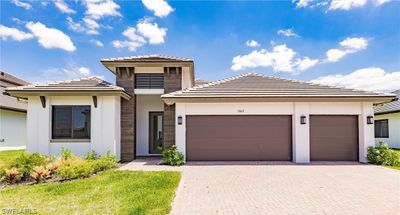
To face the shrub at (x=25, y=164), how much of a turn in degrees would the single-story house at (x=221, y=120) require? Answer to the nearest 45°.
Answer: approximately 45° to its right

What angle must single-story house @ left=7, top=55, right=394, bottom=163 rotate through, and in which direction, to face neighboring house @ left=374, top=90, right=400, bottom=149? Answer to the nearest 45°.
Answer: approximately 135° to its left

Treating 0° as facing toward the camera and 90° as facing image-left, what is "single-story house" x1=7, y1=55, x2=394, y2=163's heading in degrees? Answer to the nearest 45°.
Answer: approximately 0°

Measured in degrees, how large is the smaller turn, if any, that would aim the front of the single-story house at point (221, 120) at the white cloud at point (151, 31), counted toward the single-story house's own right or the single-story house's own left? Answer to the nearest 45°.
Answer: approximately 135° to the single-story house's own right

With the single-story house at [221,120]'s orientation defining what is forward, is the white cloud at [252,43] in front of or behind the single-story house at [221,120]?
behind

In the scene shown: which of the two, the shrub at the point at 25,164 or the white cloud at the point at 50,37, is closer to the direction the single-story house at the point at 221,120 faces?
the shrub
